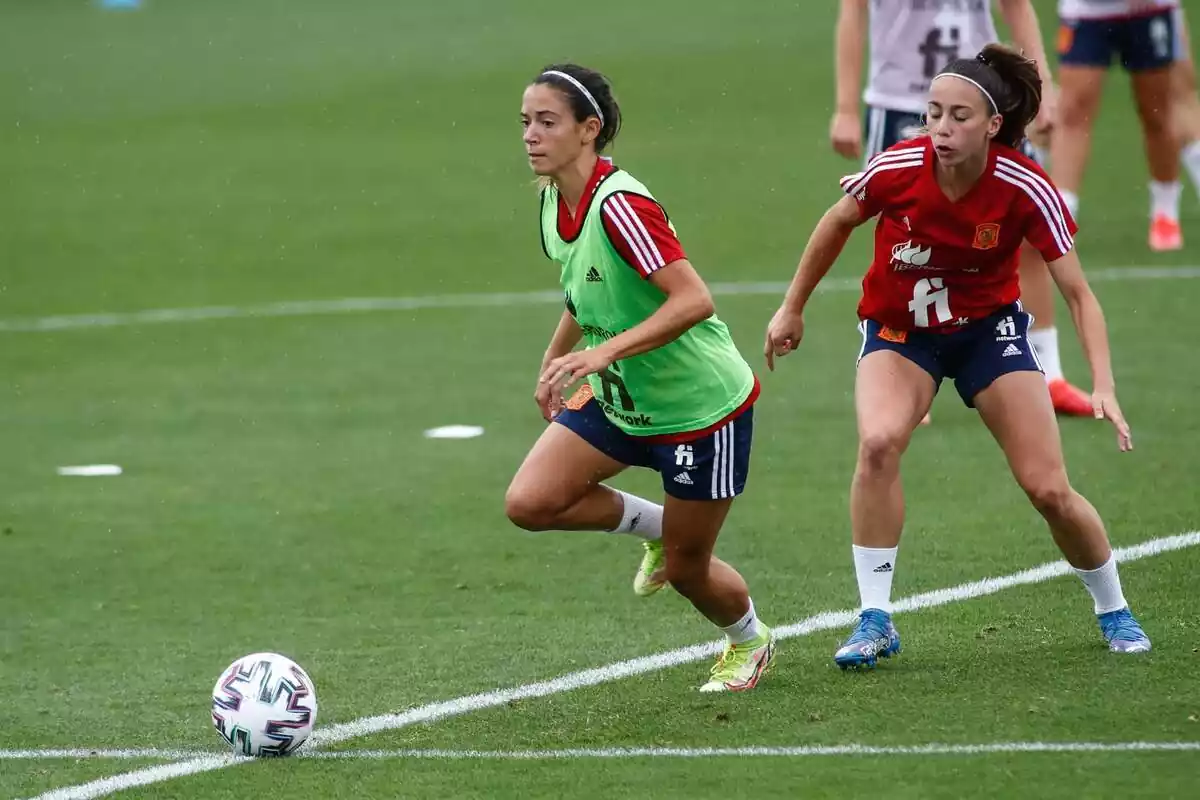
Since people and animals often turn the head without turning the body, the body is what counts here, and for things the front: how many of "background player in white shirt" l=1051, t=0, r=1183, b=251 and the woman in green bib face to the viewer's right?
0

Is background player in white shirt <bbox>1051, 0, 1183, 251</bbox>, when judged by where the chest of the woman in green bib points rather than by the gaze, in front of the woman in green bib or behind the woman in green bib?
behind

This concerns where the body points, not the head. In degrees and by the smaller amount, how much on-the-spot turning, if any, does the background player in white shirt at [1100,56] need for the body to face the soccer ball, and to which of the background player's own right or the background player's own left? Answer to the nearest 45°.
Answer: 0° — they already face it

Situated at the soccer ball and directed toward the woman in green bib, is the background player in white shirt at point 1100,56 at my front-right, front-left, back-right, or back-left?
front-left

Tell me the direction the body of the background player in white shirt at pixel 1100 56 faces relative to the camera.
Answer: toward the camera

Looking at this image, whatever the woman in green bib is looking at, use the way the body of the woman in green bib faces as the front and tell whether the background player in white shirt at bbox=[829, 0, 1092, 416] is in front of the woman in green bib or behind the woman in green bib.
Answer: behind

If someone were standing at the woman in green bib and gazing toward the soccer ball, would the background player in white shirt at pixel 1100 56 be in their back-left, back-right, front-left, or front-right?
back-right

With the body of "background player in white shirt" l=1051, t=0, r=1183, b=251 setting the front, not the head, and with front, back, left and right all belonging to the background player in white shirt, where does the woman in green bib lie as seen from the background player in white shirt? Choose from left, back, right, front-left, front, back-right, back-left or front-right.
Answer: front

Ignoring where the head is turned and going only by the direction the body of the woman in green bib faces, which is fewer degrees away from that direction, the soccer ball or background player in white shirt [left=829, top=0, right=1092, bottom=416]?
the soccer ball

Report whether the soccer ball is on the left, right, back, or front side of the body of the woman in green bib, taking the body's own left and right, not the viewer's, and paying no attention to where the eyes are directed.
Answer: front

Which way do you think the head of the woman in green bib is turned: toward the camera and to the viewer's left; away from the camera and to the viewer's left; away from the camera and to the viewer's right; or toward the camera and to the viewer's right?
toward the camera and to the viewer's left
